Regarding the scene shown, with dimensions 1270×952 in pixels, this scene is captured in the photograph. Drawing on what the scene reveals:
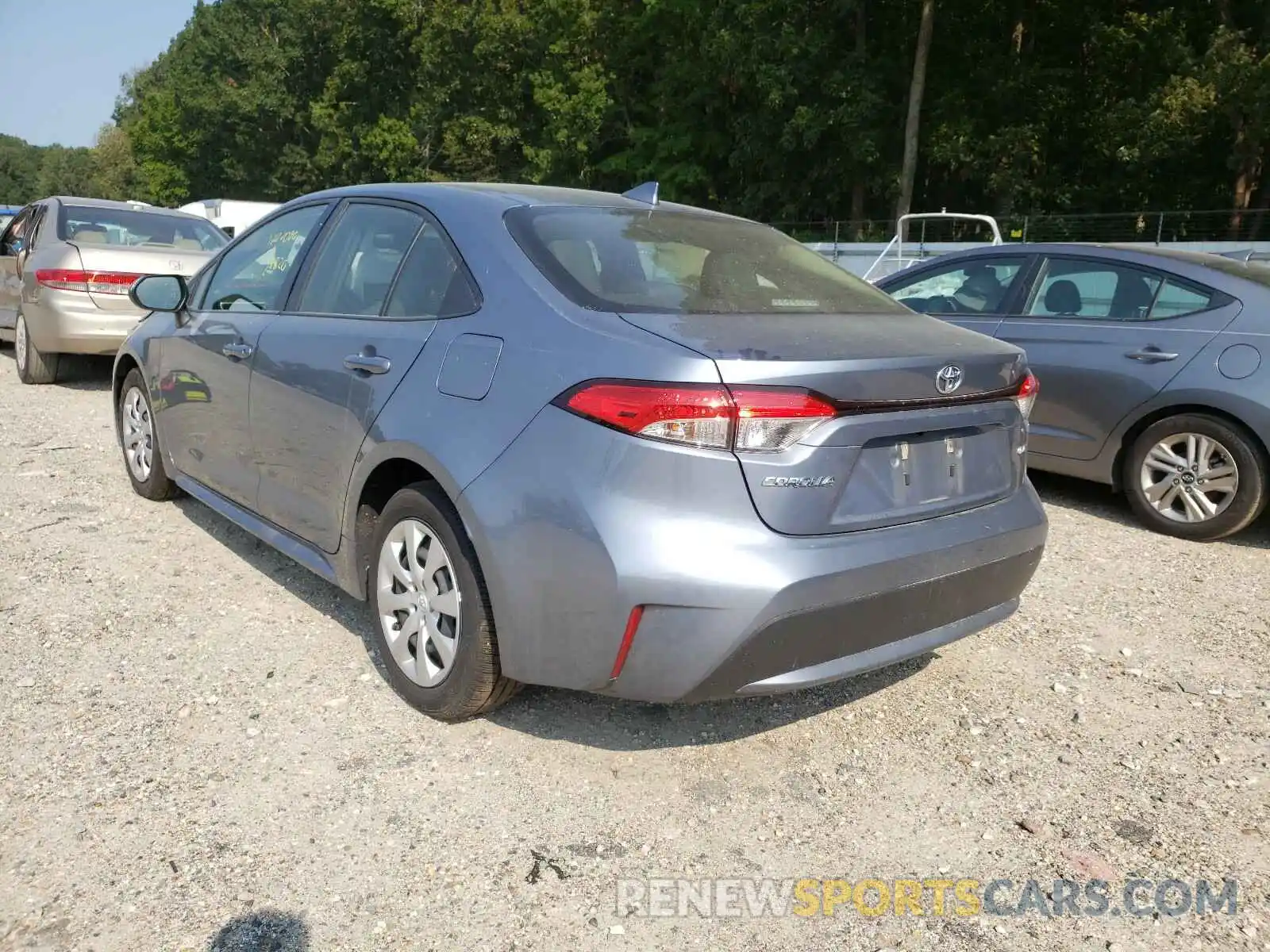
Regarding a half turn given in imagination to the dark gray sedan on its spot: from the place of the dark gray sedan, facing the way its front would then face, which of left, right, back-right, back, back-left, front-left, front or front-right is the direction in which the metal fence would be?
left

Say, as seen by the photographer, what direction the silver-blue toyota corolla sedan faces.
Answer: facing away from the viewer and to the left of the viewer

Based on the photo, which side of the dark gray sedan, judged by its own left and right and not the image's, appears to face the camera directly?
left

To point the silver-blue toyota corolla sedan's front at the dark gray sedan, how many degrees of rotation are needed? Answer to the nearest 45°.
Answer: approximately 90° to its right

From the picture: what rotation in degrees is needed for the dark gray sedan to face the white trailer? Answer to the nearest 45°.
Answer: approximately 45° to its right

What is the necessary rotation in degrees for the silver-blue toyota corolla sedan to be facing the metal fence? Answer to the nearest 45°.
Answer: approximately 90° to its right

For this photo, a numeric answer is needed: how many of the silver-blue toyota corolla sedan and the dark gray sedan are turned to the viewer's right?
0

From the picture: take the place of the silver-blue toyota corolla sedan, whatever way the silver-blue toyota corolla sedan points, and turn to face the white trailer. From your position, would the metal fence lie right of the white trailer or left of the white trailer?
right
